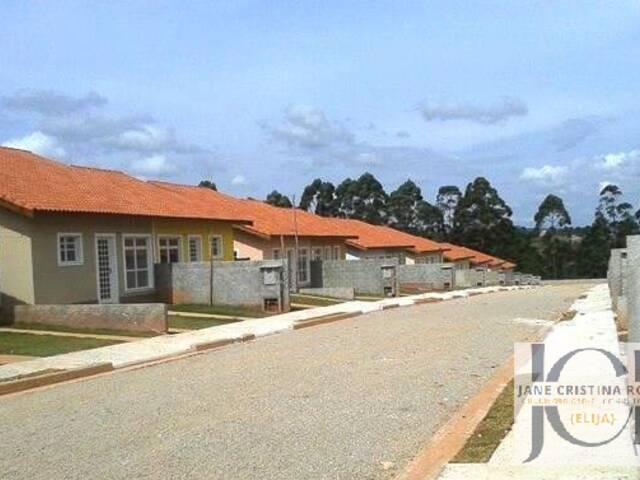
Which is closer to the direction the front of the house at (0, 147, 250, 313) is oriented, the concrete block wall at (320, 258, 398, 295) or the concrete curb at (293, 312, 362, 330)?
the concrete curb

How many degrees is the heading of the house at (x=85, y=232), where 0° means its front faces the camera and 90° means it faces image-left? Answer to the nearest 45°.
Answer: approximately 315°

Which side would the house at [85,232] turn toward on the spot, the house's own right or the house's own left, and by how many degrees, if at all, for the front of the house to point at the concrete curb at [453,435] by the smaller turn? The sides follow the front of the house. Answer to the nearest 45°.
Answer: approximately 45° to the house's own right

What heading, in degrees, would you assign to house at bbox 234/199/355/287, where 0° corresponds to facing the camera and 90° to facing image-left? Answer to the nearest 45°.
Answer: approximately 315°

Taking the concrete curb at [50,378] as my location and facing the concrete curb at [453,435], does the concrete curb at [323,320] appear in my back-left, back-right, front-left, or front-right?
back-left

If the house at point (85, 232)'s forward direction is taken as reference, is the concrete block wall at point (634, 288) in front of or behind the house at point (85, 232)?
in front

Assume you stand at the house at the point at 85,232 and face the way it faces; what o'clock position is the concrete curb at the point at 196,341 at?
The concrete curb is roughly at 1 o'clock from the house.

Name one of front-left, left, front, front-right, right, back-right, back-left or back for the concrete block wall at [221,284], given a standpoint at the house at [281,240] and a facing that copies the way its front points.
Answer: front-right

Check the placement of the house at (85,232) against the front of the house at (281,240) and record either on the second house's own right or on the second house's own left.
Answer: on the second house's own right

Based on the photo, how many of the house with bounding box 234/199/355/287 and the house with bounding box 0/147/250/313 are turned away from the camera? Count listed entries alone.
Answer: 0

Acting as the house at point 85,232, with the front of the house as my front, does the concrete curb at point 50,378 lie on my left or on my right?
on my right
